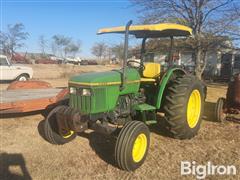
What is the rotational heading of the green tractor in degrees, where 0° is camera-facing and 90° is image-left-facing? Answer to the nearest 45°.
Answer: approximately 45°

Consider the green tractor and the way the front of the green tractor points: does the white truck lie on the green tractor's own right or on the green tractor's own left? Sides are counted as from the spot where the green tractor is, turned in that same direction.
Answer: on the green tractor's own right

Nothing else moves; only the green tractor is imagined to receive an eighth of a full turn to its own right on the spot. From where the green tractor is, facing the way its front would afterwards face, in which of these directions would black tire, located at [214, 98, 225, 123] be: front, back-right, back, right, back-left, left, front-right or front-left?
back-right
